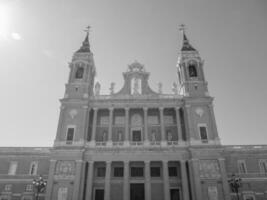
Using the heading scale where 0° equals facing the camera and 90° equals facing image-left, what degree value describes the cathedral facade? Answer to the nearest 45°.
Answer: approximately 0°
